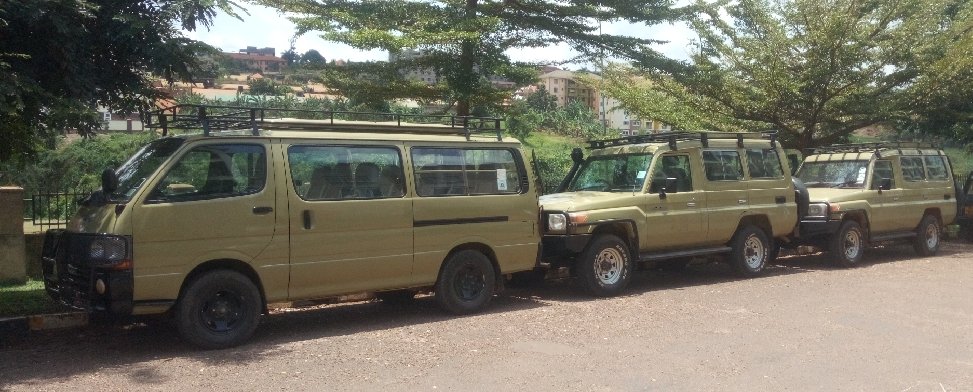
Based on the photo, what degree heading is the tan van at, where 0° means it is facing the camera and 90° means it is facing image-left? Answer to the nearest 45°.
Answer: approximately 45°

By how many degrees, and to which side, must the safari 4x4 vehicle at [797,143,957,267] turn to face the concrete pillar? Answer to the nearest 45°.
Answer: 0° — it already faces it

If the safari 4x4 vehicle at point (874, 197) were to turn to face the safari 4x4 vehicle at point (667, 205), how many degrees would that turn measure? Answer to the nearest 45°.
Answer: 0° — it already faces it

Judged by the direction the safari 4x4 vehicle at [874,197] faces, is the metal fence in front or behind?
in front

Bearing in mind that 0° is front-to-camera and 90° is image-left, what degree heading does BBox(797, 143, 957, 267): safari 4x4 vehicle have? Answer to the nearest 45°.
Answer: approximately 45°

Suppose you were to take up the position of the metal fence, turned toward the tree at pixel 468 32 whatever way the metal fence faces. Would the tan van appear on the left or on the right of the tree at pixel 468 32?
right

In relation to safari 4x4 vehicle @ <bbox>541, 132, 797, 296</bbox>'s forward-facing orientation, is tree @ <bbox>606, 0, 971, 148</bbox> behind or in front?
behind

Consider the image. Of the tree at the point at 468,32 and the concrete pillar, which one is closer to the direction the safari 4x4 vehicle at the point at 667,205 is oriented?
the concrete pillar

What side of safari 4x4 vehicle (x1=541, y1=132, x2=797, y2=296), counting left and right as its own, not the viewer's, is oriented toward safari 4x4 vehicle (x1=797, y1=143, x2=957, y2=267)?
back

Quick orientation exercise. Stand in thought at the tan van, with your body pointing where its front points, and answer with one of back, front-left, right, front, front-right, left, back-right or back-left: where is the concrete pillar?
right

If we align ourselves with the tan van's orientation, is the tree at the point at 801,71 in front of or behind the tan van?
behind
